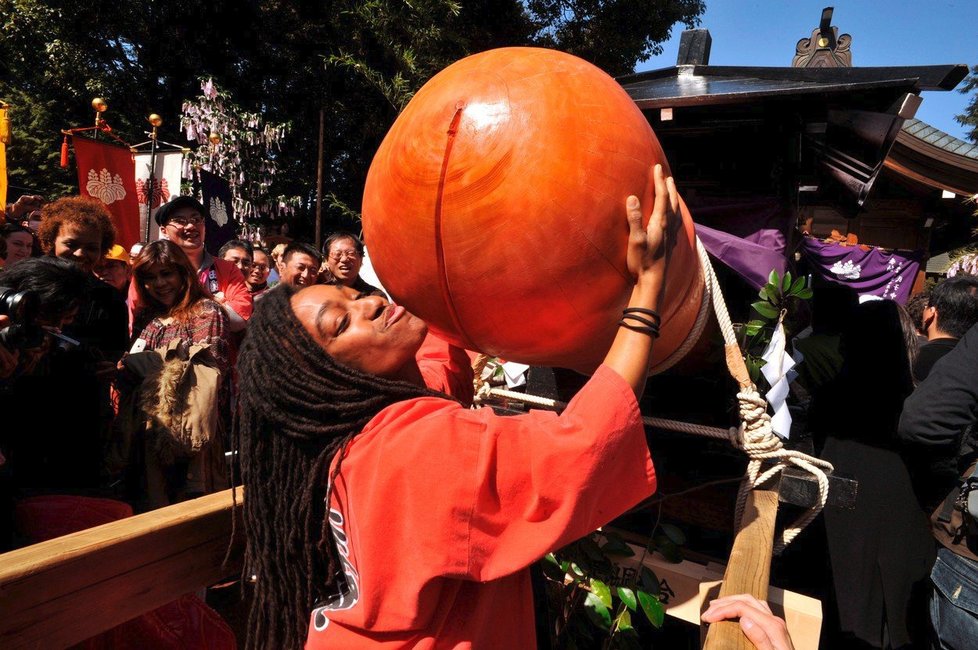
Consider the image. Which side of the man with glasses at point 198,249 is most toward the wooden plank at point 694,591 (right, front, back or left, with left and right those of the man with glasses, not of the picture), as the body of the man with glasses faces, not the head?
front

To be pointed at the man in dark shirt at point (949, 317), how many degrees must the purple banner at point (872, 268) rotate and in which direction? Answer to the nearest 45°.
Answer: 0° — it already faces them

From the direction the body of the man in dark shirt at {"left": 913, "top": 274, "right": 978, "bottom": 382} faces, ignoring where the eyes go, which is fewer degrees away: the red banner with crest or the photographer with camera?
the red banner with crest

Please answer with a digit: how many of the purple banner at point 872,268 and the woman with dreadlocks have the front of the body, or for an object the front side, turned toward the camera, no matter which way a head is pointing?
1

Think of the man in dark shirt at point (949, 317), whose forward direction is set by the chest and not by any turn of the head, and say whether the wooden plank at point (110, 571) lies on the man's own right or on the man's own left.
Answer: on the man's own left

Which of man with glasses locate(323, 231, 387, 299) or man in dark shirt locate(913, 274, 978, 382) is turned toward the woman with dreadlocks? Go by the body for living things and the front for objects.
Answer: the man with glasses

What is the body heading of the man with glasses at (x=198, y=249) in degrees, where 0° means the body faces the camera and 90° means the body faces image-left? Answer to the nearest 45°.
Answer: approximately 0°

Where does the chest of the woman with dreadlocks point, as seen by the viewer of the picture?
to the viewer's right

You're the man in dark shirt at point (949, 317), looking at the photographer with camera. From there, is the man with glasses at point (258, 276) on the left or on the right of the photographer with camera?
right

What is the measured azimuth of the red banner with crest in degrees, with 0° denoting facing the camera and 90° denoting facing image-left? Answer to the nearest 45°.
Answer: approximately 0°
